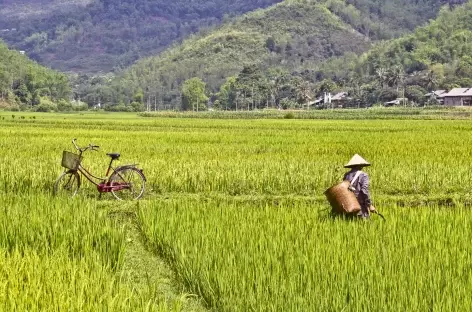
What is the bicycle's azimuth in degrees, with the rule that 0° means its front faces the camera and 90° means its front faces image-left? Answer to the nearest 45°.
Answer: approximately 90°

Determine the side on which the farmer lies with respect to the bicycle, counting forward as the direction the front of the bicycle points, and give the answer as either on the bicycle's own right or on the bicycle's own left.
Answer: on the bicycle's own left
